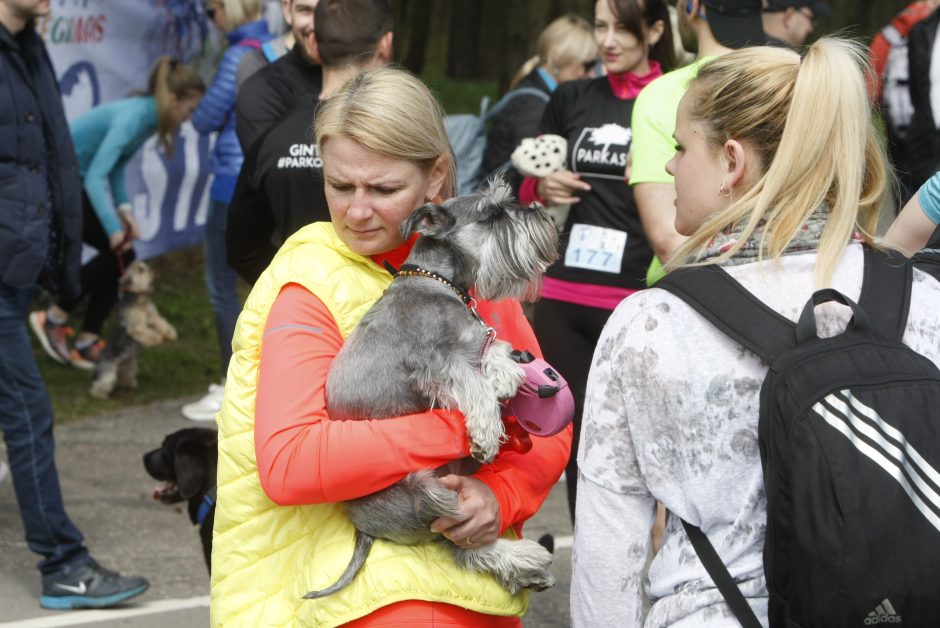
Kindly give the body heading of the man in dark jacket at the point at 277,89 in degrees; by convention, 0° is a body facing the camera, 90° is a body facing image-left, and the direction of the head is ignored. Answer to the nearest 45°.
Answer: approximately 315°

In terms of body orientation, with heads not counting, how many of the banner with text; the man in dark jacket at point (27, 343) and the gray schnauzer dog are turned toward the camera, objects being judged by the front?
1

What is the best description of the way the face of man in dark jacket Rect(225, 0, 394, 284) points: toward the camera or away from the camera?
away from the camera

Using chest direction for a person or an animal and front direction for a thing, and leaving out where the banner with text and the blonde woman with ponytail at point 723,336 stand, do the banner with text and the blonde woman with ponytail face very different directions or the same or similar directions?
very different directions

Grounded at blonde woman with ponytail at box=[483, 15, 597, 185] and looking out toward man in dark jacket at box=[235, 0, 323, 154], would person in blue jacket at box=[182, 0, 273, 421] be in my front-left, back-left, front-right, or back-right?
front-right

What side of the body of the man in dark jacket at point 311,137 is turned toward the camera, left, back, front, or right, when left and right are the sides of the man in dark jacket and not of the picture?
back

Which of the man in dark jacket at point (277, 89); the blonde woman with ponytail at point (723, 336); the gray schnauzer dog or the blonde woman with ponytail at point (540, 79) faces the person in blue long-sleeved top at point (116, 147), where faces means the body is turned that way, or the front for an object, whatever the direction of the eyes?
the blonde woman with ponytail at point (723, 336)

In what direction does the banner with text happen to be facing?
toward the camera
